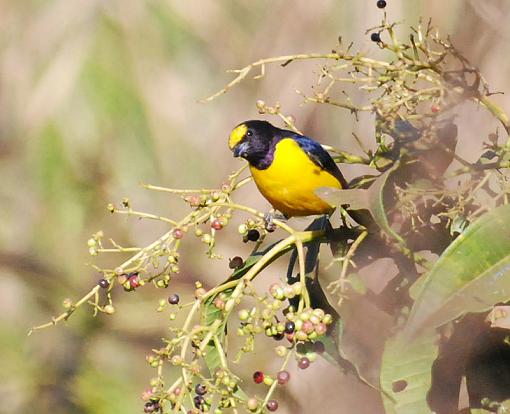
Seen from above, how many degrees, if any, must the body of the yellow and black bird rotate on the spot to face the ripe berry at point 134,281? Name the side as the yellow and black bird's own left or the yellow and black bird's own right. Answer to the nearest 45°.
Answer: approximately 45° to the yellow and black bird's own right

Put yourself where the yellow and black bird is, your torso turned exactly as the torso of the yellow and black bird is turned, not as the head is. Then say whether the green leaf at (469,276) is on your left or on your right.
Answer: on your left

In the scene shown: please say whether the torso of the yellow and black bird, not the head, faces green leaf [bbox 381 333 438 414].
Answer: no

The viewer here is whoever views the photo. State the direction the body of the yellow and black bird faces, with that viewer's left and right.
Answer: facing the viewer and to the left of the viewer

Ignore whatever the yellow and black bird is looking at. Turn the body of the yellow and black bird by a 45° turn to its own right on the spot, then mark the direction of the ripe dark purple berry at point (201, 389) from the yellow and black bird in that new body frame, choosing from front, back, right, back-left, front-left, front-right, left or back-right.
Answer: front

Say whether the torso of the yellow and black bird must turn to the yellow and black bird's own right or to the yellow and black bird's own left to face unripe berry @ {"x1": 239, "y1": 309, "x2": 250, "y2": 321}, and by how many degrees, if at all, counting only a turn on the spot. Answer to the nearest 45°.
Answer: approximately 45° to the yellow and black bird's own left

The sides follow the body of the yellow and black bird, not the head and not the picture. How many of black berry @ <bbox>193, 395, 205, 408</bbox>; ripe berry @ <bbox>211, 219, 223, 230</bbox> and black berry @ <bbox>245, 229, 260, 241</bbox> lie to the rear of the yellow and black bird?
0

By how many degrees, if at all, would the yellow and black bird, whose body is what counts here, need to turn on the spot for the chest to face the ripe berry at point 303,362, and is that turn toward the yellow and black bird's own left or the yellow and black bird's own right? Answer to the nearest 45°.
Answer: approximately 45° to the yellow and black bird's own left

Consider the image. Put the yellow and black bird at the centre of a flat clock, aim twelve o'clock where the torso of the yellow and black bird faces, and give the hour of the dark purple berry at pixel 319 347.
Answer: The dark purple berry is roughly at 10 o'clock from the yellow and black bird.

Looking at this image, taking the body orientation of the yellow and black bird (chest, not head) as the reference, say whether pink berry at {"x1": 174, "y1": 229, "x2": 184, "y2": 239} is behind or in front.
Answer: in front

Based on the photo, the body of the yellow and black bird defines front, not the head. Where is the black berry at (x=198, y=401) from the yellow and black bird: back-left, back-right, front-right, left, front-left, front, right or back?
front-right
